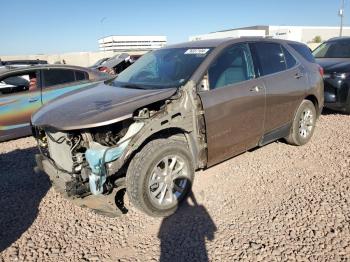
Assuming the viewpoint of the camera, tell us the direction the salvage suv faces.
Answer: facing the viewer and to the left of the viewer

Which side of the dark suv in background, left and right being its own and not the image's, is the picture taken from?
front

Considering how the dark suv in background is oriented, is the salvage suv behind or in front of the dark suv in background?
in front

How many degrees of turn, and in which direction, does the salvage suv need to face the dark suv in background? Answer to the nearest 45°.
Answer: approximately 180°

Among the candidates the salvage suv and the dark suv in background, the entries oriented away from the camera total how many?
0
